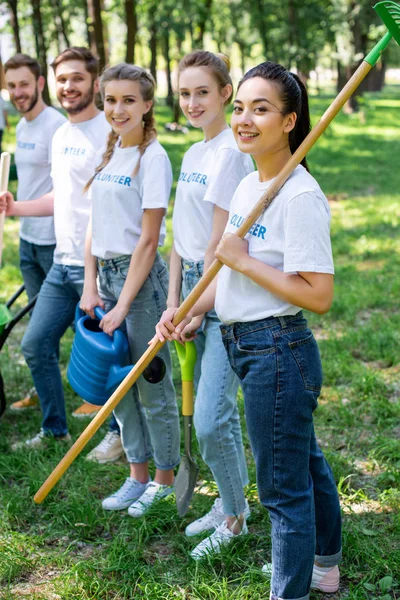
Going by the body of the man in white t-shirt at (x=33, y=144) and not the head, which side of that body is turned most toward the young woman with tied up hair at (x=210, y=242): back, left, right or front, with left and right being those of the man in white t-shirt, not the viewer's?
left

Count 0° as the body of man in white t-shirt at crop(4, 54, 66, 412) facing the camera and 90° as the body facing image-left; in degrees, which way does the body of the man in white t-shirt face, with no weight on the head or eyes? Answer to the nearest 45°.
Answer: approximately 45°

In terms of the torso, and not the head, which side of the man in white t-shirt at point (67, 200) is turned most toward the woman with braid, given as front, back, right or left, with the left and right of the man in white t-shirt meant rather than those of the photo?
left

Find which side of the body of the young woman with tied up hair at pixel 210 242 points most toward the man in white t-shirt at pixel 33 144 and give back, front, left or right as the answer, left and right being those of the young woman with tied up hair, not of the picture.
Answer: right

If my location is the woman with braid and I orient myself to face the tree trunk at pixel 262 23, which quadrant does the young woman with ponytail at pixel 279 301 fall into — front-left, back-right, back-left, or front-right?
back-right

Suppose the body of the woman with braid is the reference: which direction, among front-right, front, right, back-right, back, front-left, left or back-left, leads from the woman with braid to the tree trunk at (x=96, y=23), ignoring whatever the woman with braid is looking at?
back-right

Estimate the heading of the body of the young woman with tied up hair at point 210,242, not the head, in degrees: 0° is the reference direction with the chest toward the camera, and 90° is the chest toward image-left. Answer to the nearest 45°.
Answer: approximately 45°

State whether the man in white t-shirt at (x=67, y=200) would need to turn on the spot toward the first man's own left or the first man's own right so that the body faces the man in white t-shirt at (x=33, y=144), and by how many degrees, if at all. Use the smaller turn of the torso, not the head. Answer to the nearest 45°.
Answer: approximately 135° to the first man's own right

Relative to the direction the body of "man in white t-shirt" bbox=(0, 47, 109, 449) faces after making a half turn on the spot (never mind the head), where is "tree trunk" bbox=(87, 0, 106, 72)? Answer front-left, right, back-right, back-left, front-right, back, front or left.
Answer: front-left

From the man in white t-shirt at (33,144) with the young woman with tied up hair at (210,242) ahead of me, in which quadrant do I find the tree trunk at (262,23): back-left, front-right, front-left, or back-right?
back-left
